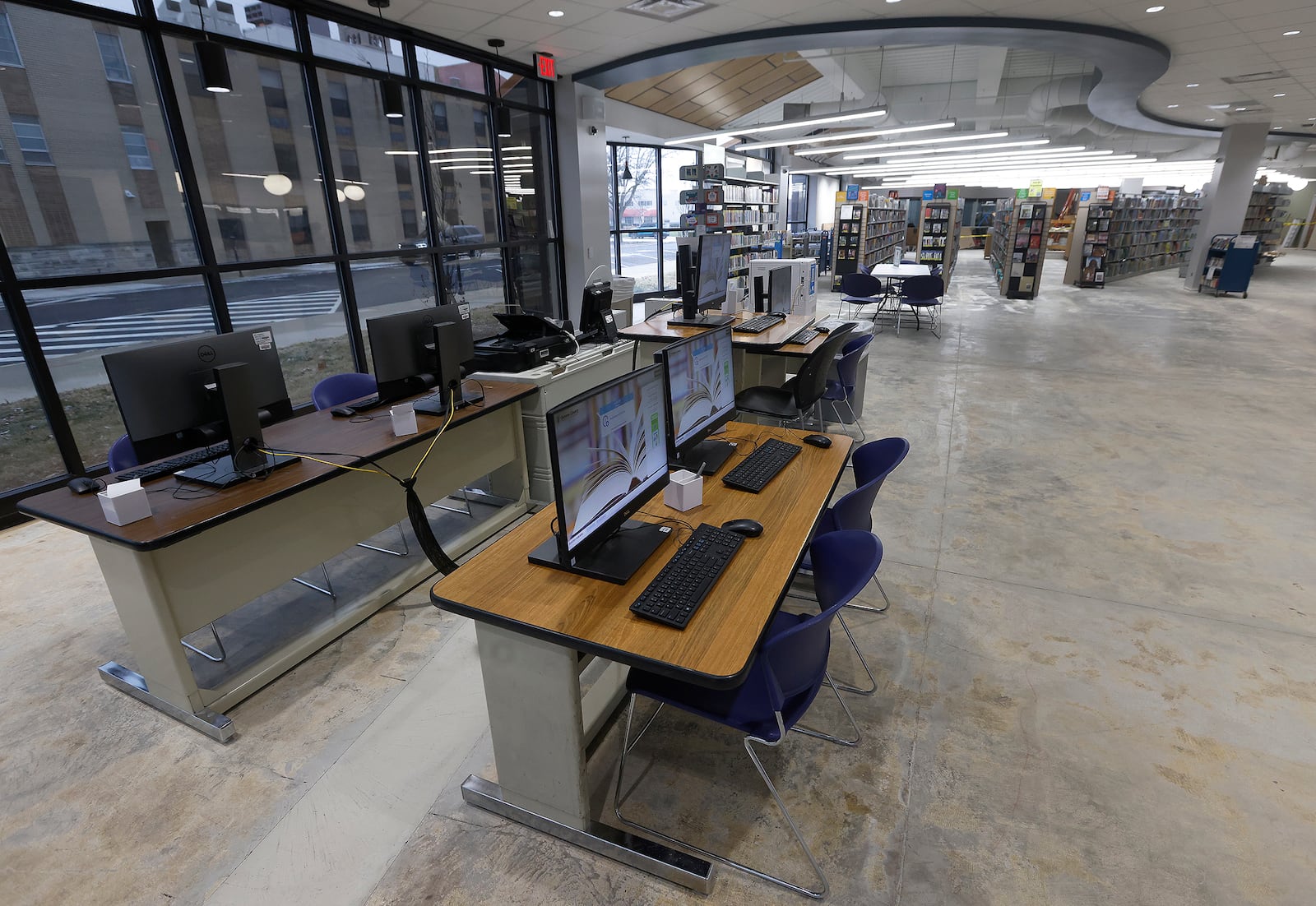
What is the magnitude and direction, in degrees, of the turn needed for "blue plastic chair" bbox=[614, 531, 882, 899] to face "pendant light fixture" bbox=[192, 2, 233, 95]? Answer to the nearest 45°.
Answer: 0° — it already faces it

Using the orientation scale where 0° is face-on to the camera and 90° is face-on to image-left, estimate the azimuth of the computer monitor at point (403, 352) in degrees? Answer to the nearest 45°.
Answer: approximately 135°

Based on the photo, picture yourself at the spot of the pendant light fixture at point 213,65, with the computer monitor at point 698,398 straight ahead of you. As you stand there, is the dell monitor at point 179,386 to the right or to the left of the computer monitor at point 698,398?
right

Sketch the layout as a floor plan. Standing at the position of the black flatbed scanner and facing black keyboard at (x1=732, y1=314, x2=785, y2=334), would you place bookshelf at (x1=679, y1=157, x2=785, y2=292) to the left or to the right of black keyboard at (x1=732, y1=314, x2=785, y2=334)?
left

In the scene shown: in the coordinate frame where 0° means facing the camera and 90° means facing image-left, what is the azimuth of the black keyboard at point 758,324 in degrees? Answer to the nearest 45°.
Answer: approximately 315°

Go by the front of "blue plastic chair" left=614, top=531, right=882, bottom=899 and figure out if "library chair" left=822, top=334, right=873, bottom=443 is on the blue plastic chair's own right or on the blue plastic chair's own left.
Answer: on the blue plastic chair's own right

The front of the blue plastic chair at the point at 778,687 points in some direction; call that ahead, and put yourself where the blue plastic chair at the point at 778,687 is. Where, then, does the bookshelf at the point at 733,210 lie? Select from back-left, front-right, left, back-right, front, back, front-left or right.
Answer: front-right

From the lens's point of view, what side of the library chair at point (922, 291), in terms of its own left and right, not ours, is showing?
back

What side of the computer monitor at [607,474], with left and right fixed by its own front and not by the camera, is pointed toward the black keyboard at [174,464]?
back

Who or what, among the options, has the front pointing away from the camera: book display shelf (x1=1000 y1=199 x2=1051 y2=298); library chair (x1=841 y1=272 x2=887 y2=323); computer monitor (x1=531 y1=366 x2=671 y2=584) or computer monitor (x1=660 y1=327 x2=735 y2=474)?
the library chair

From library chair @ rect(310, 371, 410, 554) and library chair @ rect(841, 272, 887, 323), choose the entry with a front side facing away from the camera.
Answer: library chair @ rect(841, 272, 887, 323)

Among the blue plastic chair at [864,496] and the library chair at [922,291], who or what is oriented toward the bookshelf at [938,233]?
the library chair

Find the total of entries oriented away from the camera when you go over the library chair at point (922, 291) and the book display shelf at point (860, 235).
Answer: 1

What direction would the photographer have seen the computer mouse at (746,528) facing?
facing to the left of the viewer

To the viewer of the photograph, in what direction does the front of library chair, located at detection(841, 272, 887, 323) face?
facing away from the viewer

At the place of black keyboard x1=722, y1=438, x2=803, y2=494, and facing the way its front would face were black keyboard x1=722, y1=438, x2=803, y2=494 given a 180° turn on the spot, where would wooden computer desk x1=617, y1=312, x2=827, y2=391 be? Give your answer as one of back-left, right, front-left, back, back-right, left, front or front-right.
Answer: front-right

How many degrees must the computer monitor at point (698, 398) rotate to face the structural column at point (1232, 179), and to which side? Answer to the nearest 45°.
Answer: approximately 90° to its left

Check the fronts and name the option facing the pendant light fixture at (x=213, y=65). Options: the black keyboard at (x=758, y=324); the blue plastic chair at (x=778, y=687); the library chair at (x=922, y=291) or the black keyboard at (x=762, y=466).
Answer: the blue plastic chair
